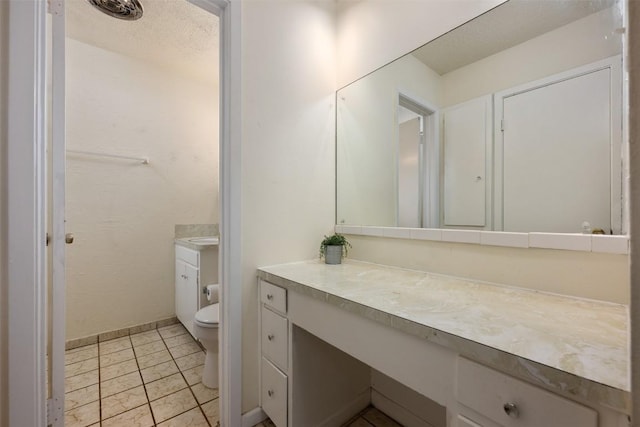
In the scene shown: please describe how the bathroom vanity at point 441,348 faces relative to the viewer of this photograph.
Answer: facing the viewer and to the left of the viewer

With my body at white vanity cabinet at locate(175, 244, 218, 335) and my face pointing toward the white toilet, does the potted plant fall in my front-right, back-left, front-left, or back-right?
front-left

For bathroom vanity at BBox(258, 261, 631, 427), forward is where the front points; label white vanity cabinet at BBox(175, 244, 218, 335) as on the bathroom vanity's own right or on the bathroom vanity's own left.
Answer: on the bathroom vanity's own right

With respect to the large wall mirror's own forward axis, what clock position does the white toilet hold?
The white toilet is roughly at 1 o'clock from the large wall mirror.

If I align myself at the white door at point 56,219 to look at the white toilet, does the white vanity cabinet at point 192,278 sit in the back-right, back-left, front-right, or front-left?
front-left

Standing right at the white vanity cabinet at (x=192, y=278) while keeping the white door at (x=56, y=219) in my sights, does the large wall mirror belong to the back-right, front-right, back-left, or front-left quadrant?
front-left

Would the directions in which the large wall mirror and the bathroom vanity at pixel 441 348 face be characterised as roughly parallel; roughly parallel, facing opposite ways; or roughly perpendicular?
roughly parallel

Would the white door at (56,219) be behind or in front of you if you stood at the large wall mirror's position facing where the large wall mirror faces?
in front

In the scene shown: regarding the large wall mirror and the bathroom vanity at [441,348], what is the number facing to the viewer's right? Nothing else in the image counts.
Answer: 0

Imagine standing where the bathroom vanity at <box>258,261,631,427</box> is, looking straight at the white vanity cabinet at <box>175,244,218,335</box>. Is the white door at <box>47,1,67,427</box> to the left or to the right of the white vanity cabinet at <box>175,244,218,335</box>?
left
